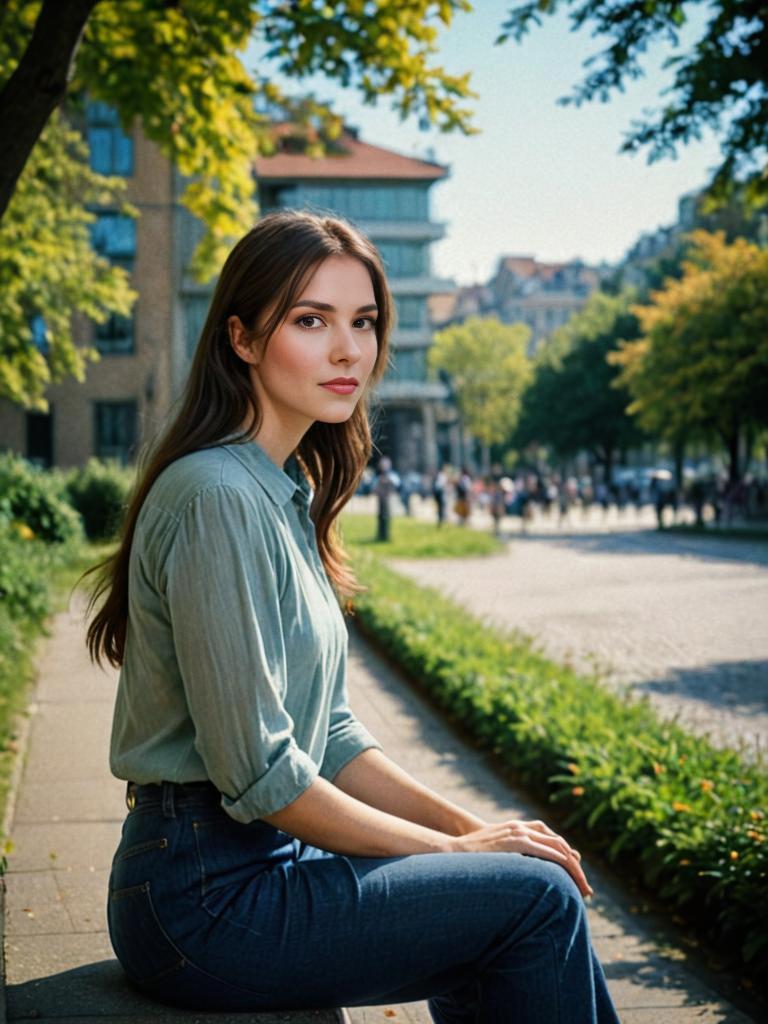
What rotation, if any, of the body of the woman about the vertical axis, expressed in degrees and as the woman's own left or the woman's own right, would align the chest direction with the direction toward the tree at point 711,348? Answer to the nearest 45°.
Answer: approximately 90° to the woman's own left

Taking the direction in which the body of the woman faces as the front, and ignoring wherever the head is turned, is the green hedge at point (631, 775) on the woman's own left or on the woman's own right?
on the woman's own left

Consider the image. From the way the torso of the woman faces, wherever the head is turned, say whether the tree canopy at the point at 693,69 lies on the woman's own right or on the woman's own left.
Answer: on the woman's own left

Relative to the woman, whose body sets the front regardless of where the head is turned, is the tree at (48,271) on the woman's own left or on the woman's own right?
on the woman's own left

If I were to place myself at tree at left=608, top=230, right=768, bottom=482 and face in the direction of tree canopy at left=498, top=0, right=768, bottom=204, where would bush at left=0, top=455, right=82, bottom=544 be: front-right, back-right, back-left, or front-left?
front-right

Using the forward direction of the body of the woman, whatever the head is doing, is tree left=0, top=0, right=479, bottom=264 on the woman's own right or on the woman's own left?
on the woman's own left

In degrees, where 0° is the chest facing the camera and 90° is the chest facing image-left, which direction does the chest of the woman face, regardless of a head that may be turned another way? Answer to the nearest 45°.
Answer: approximately 270°

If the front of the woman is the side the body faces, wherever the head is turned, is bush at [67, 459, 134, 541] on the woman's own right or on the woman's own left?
on the woman's own left

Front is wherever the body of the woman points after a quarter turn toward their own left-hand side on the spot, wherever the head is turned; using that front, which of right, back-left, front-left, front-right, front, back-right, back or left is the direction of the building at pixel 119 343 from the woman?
front
